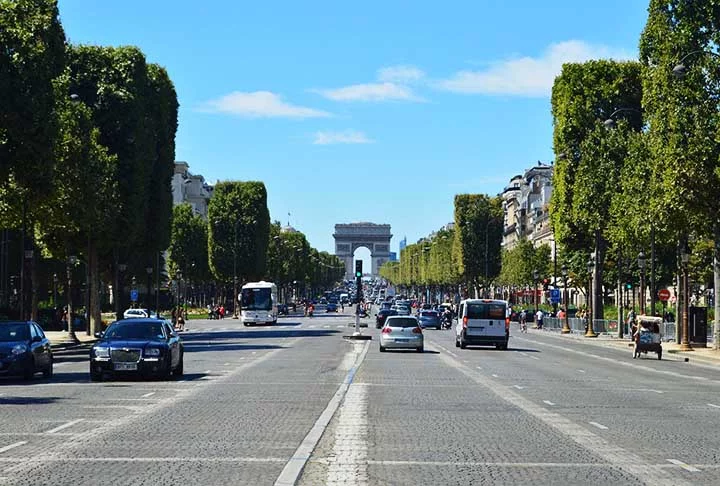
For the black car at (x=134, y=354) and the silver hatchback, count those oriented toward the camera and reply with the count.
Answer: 1

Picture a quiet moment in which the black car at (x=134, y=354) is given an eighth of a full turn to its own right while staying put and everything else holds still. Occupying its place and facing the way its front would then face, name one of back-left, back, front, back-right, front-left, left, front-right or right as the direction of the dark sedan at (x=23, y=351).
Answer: right

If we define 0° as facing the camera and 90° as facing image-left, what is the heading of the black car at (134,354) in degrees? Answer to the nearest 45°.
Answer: approximately 0°

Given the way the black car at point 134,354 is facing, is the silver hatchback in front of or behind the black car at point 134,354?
behind

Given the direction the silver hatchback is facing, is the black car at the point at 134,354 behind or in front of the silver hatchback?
behind

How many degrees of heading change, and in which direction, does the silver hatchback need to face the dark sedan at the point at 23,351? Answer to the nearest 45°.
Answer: approximately 135° to its left

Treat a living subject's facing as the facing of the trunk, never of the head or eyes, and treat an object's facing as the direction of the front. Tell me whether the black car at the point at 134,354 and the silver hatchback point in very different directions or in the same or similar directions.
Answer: very different directions

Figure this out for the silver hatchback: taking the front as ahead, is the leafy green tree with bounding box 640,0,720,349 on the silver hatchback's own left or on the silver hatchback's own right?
on the silver hatchback's own right

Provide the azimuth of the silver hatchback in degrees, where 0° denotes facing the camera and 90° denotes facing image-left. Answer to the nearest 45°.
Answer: approximately 180°

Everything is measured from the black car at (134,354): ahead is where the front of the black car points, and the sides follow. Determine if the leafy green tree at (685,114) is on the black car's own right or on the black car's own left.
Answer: on the black car's own left
